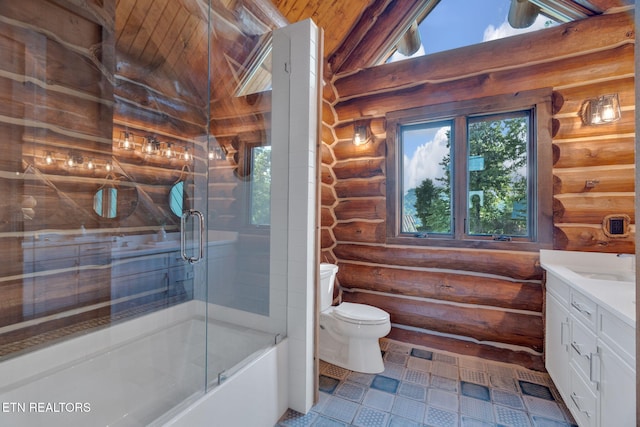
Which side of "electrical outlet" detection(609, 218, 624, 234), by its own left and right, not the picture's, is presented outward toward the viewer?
front

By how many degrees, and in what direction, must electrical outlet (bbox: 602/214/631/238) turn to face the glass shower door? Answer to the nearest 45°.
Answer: approximately 45° to its right

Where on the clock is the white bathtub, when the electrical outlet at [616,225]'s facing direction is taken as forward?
The white bathtub is roughly at 1 o'clock from the electrical outlet.

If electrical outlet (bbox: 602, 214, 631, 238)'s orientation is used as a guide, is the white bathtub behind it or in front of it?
in front

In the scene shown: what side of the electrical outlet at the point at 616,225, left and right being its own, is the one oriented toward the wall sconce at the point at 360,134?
right

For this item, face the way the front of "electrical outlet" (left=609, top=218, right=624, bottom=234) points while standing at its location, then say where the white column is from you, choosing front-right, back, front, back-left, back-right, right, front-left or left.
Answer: front-right

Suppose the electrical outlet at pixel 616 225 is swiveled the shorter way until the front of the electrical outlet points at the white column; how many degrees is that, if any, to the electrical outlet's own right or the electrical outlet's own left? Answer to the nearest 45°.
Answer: approximately 45° to the electrical outlet's own right

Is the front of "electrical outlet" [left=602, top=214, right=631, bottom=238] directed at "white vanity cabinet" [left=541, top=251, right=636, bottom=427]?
yes

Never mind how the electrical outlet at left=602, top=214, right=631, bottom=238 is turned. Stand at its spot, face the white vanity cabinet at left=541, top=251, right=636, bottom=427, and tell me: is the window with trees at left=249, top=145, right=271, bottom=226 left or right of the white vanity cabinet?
right
